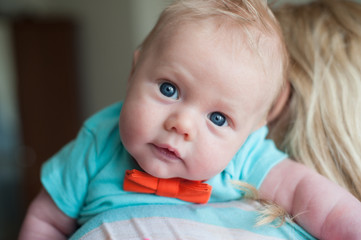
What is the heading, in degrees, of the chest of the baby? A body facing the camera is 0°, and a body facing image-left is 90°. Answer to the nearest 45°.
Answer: approximately 0°
